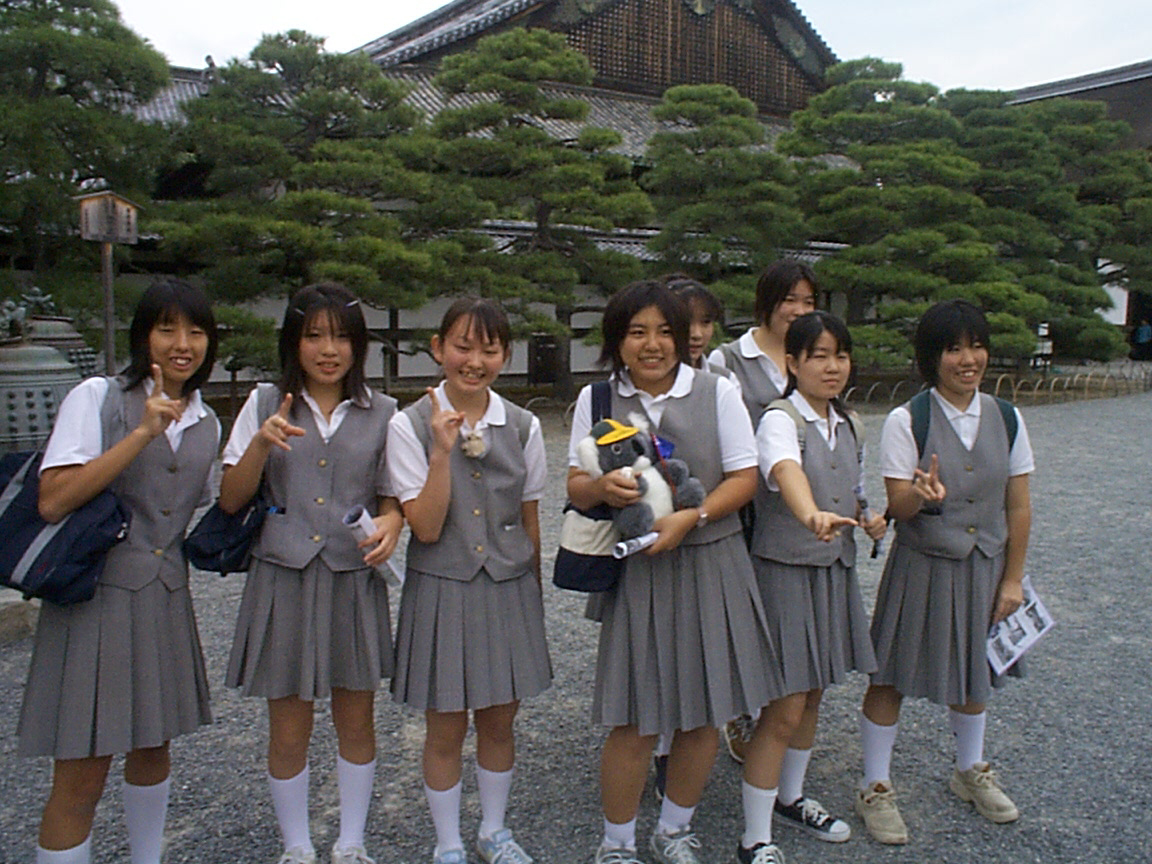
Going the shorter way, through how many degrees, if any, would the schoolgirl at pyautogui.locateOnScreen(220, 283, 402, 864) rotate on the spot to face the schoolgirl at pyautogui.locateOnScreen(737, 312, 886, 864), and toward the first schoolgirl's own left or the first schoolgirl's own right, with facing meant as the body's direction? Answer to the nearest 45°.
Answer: approximately 90° to the first schoolgirl's own left

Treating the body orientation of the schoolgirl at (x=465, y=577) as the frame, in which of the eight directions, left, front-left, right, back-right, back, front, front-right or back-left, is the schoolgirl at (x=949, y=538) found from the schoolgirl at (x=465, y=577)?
left

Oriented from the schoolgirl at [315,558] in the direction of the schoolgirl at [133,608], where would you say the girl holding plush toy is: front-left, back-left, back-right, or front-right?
back-left

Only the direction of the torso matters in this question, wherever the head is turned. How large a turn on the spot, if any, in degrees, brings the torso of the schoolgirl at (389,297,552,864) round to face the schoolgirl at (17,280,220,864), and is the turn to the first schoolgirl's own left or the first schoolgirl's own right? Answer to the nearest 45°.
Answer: approximately 90° to the first schoolgirl's own right

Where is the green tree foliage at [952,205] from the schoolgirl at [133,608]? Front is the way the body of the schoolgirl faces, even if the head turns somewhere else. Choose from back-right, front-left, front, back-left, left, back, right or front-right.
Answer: left

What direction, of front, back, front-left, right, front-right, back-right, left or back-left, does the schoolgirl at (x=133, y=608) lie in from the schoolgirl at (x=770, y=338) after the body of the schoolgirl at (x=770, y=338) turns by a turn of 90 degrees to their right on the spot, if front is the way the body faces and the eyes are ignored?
front

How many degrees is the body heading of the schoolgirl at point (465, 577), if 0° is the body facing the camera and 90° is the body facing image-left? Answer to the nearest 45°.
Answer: approximately 0°

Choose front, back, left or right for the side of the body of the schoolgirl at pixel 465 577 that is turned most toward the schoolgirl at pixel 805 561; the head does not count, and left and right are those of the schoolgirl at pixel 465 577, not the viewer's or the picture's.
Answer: left

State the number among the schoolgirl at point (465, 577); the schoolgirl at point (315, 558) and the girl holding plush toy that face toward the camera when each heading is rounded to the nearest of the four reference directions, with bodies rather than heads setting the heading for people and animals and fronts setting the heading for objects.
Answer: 3

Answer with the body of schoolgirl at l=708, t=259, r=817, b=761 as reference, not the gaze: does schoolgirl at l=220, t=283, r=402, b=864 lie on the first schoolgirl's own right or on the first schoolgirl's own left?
on the first schoolgirl's own right
